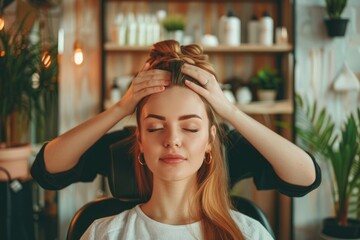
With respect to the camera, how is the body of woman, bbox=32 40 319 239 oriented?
toward the camera

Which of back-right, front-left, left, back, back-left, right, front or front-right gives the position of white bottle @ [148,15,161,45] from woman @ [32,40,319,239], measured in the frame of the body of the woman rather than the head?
back

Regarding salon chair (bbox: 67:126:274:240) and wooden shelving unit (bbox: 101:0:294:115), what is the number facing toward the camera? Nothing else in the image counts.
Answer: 2

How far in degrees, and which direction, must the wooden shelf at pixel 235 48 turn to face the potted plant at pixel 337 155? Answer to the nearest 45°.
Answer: approximately 45° to its left

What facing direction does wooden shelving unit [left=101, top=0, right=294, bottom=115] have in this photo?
toward the camera

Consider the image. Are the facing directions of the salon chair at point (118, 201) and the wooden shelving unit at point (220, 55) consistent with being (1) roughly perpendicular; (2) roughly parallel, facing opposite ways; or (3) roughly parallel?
roughly parallel

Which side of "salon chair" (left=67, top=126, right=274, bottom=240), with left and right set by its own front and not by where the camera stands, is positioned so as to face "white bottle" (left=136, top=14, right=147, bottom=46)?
back

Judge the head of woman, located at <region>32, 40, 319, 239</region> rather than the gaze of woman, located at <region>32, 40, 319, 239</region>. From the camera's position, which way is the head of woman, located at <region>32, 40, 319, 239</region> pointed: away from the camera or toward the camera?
toward the camera

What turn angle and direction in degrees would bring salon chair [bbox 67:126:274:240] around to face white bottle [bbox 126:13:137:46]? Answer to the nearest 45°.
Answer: approximately 180°

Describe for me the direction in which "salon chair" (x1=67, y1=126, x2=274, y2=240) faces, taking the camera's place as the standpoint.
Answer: facing the viewer

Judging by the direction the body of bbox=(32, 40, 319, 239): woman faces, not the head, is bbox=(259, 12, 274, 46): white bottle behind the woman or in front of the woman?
behind

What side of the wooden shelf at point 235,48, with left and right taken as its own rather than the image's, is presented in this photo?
front
